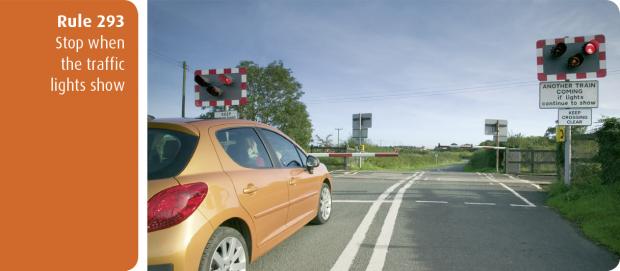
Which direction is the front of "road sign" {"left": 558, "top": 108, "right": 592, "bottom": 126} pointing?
toward the camera

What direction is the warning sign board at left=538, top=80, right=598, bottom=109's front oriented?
toward the camera

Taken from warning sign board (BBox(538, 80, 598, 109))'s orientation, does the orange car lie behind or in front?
in front

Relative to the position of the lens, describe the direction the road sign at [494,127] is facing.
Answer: facing away from the viewer

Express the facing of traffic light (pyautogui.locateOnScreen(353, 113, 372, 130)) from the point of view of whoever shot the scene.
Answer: facing away from the viewer

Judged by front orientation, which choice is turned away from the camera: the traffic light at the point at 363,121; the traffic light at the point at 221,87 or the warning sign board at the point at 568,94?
the traffic light at the point at 363,121

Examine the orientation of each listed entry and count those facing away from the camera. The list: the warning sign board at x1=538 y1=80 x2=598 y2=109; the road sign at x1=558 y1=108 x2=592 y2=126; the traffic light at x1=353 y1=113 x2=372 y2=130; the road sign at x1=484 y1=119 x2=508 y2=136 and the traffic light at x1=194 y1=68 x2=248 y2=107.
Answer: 2

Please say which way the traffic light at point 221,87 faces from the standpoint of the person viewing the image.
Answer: facing the viewer

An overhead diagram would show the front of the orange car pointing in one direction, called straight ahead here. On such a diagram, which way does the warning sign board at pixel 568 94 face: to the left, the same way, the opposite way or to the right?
the opposite way

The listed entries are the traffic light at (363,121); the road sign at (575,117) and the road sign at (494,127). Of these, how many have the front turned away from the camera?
2

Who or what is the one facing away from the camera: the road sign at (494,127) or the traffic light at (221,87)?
the road sign at (494,127)

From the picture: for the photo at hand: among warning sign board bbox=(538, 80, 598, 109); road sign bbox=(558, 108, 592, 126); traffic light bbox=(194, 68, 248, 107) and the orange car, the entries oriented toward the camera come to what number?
3

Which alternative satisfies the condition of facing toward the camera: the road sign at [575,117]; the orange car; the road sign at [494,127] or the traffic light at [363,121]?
the road sign at [575,117]

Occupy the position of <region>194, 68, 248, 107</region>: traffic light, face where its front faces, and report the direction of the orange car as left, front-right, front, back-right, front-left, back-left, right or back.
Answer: front

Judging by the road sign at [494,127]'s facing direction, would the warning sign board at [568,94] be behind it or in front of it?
behind

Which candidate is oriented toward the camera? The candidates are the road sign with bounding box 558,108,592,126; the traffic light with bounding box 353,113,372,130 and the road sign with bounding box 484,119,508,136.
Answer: the road sign with bounding box 558,108,592,126

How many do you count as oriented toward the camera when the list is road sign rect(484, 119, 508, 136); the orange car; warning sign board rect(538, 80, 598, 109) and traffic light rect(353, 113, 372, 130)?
1

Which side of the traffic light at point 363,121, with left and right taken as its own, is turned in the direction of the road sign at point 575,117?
back
